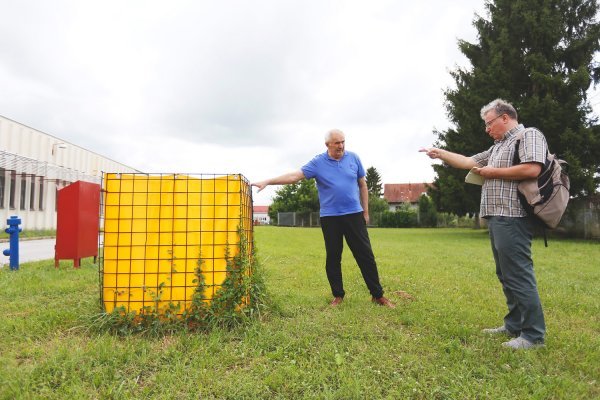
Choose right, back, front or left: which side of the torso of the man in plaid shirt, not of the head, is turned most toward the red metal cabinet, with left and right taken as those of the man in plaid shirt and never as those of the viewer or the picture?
front

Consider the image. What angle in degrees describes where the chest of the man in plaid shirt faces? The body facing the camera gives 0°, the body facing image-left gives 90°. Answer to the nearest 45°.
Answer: approximately 90°

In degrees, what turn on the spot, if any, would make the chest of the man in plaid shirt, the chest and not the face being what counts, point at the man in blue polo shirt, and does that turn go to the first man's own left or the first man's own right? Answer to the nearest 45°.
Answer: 0° — they already face them

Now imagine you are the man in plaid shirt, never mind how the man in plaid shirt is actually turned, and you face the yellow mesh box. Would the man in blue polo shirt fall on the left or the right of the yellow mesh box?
right

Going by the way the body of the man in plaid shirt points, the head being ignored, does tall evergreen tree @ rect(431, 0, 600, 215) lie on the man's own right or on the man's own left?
on the man's own right

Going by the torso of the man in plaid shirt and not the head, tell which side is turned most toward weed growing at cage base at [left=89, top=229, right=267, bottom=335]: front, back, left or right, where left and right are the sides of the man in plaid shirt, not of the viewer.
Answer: front

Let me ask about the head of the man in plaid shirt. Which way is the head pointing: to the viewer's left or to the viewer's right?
to the viewer's left

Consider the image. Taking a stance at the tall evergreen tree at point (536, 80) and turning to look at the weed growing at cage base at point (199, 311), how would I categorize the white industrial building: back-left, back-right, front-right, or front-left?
front-right

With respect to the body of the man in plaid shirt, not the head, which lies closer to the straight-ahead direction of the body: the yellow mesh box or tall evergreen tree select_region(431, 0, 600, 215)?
the yellow mesh box
